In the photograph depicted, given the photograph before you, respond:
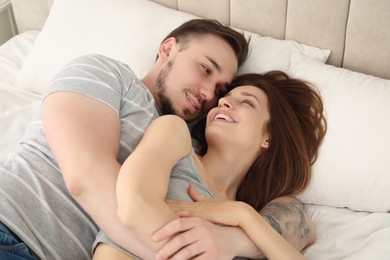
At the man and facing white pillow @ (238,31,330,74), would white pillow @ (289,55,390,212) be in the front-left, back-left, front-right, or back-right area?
front-right
